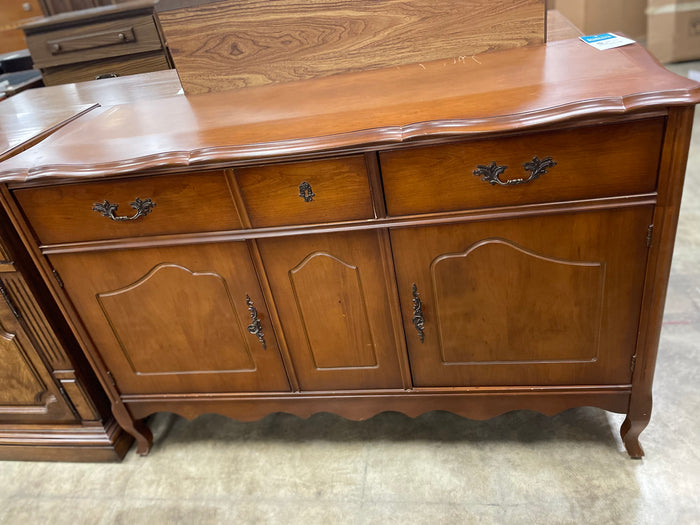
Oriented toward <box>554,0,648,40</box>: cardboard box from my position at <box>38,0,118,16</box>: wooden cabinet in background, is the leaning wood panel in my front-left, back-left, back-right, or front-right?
front-right

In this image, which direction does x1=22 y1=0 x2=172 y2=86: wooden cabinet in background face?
toward the camera

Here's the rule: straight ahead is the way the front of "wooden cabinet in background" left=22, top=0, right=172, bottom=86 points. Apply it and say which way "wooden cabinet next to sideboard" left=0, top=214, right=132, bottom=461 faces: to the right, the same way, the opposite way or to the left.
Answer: the same way

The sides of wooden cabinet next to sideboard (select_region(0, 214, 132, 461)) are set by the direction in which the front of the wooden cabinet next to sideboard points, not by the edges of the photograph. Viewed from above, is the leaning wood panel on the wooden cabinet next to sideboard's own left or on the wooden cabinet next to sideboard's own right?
on the wooden cabinet next to sideboard's own left

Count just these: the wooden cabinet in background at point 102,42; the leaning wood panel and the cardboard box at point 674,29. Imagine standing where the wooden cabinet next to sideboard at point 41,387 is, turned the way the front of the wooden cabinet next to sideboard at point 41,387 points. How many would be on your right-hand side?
0

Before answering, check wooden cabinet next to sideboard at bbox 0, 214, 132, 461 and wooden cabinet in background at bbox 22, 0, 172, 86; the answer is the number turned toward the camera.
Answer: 2

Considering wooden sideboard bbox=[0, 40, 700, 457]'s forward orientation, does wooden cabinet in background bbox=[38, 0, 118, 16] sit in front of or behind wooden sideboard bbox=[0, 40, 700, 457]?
behind

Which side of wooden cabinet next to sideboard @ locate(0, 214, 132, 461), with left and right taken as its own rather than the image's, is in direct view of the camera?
front

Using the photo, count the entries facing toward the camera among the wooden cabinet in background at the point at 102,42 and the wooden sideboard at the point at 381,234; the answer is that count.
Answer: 2

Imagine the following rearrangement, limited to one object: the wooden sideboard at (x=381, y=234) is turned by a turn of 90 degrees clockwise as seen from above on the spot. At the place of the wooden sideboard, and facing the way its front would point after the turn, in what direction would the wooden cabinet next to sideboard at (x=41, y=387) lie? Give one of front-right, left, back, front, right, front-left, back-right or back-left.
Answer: front

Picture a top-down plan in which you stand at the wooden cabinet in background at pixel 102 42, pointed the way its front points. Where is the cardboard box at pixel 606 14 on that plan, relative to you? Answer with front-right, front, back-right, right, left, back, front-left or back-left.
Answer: left

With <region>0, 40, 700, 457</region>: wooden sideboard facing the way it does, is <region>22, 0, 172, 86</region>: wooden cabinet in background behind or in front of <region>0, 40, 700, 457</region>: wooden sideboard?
behind

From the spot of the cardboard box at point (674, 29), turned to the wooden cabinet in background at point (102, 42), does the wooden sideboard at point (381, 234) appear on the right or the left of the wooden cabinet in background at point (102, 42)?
left

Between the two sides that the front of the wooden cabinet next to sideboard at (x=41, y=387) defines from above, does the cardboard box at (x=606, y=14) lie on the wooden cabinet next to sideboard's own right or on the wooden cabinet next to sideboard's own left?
on the wooden cabinet next to sideboard's own left

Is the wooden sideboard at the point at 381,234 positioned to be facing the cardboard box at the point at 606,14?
no
